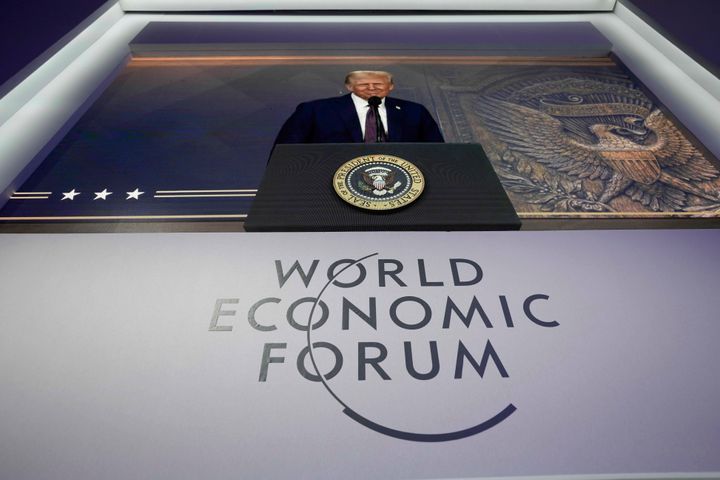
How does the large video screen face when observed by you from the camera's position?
facing the viewer
